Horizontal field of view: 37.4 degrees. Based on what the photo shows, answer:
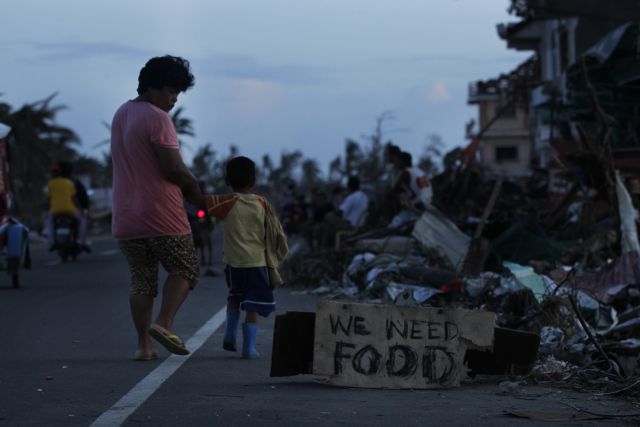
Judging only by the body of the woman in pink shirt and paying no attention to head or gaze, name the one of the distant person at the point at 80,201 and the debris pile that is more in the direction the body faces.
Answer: the debris pile

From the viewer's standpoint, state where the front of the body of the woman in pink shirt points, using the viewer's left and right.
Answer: facing away from the viewer and to the right of the viewer

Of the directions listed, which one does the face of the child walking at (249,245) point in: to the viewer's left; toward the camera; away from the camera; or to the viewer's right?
away from the camera

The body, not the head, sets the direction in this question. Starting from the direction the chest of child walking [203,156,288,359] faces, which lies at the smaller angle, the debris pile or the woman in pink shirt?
the debris pile

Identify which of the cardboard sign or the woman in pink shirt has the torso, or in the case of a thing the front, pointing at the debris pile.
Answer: the woman in pink shirt

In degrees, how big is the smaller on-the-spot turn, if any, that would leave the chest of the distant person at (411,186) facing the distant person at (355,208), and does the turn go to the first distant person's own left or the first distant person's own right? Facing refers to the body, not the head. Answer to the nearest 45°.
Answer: approximately 45° to the first distant person's own right

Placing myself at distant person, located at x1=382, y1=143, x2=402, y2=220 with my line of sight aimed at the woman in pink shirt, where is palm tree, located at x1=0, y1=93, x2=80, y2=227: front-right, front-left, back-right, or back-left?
back-right

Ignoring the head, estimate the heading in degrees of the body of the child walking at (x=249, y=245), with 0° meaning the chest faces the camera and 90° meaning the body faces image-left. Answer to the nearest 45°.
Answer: approximately 180°
